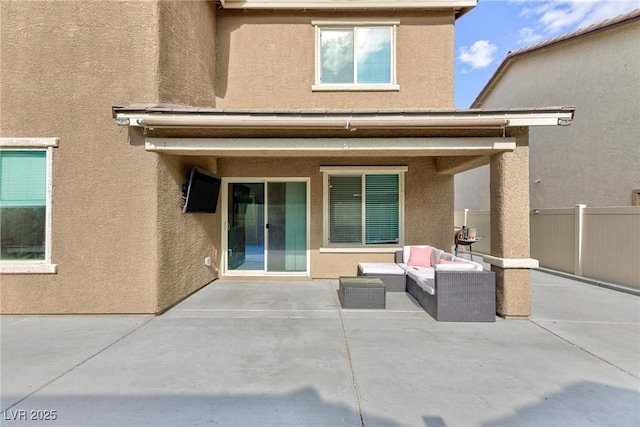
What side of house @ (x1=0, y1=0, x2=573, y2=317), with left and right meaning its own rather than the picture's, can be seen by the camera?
back
